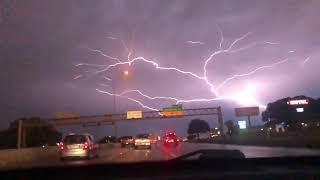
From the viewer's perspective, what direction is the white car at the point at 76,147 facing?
away from the camera
